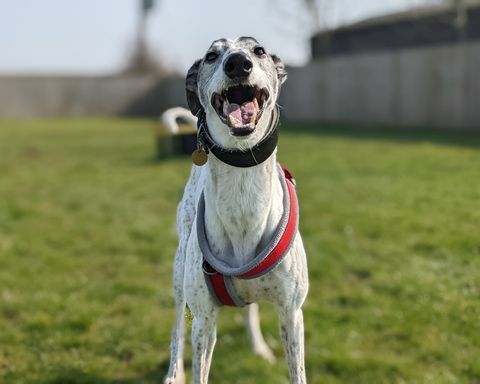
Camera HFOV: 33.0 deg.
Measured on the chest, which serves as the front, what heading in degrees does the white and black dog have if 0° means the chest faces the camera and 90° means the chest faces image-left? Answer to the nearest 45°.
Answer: approximately 0°
